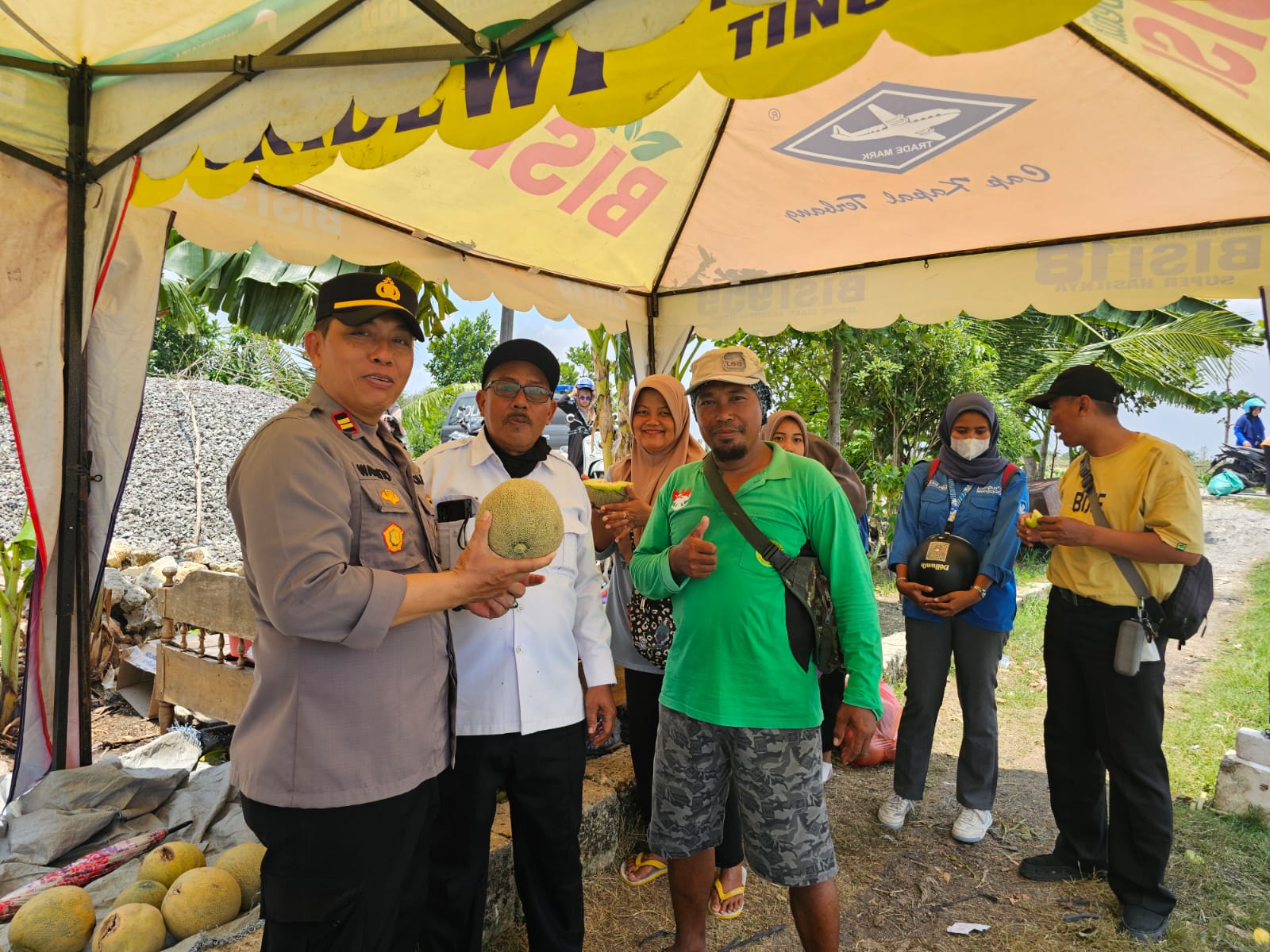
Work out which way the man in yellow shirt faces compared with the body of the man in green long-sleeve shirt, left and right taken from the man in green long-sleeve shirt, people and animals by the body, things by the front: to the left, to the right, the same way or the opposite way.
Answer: to the right

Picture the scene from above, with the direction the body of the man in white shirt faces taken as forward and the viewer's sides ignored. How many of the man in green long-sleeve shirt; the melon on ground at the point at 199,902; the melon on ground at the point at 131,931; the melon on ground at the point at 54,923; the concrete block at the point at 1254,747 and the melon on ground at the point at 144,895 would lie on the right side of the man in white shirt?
4

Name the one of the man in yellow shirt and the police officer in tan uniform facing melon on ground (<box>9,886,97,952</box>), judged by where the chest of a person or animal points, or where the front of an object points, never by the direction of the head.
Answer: the man in yellow shirt

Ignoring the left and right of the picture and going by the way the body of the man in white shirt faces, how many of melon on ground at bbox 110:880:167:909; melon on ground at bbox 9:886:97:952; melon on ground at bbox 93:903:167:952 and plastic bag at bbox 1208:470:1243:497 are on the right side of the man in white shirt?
3

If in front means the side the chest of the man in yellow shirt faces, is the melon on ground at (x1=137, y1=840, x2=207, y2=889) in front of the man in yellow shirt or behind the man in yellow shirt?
in front

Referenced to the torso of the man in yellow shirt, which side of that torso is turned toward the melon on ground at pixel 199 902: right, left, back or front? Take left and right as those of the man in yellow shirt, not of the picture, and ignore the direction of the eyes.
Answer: front

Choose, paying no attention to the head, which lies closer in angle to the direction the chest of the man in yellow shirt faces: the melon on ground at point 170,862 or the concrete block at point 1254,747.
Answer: the melon on ground

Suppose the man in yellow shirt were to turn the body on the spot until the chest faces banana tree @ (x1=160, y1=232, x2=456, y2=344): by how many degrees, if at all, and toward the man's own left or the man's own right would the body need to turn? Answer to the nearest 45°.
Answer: approximately 45° to the man's own right

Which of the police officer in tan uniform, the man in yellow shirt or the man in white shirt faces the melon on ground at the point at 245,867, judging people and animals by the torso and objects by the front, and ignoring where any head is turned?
the man in yellow shirt

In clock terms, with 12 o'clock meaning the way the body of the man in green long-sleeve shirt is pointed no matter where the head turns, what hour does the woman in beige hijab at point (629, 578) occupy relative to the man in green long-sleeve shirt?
The woman in beige hijab is roughly at 5 o'clock from the man in green long-sleeve shirt.

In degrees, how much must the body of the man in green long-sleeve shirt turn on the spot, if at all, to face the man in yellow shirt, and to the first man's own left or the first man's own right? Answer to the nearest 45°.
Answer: approximately 135° to the first man's own left

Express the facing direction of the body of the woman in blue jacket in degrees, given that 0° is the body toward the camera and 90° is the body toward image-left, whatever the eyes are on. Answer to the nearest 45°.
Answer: approximately 0°

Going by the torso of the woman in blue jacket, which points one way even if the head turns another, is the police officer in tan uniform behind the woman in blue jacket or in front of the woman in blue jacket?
in front

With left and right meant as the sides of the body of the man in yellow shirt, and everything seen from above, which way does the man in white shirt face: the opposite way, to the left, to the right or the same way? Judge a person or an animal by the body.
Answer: to the left

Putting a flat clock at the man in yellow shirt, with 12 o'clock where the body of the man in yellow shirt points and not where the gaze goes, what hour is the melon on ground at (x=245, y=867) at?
The melon on ground is roughly at 12 o'clock from the man in yellow shirt.
